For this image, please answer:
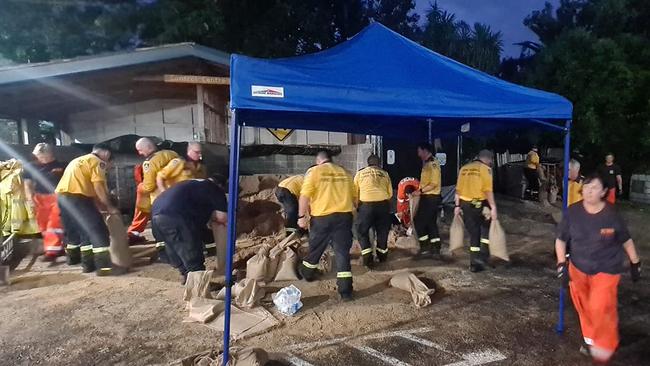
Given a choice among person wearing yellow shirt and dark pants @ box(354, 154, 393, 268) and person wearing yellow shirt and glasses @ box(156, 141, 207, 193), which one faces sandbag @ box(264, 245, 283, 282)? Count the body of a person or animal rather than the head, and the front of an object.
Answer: person wearing yellow shirt and glasses @ box(156, 141, 207, 193)

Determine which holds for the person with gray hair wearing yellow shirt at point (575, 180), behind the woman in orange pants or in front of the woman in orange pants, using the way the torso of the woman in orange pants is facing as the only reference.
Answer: behind

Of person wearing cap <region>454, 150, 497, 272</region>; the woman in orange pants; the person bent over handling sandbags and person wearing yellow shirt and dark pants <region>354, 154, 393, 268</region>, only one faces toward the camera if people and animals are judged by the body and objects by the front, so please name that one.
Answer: the woman in orange pants

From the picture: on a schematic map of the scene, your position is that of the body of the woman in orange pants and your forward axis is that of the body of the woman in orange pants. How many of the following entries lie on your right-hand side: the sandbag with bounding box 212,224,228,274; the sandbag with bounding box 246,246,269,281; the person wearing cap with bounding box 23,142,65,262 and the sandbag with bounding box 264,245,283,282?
4

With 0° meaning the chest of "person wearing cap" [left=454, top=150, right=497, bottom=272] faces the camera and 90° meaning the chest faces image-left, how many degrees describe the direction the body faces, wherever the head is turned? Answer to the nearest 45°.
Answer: approximately 225°

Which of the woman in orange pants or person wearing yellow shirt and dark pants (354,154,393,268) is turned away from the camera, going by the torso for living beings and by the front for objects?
the person wearing yellow shirt and dark pants

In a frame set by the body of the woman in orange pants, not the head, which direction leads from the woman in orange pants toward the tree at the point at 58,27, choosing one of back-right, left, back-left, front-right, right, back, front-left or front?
right

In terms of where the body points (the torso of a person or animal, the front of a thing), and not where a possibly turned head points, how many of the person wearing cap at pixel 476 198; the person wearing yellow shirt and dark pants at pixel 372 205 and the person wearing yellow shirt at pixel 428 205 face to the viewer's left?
1

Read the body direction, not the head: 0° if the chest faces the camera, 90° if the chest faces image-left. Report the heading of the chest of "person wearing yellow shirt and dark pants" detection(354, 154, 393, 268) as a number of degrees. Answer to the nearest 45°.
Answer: approximately 180°
